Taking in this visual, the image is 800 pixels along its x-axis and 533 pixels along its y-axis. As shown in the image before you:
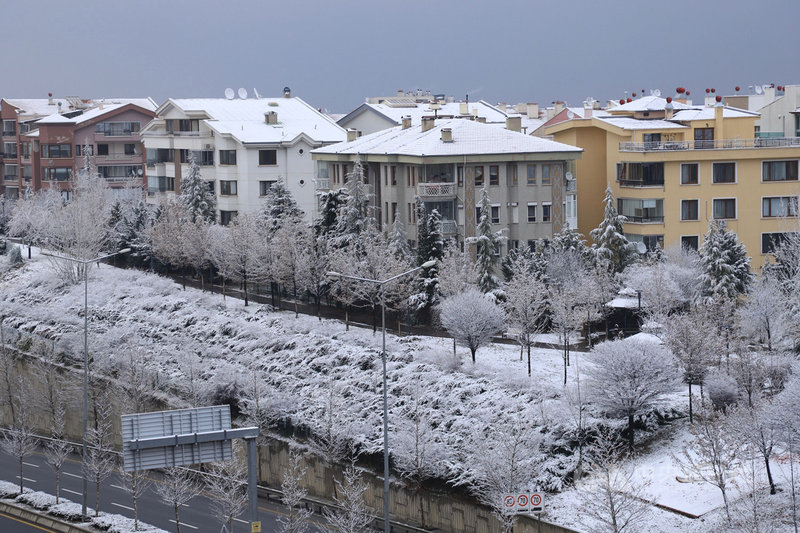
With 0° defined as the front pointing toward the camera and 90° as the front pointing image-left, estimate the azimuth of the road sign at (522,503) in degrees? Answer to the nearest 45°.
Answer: approximately 0°

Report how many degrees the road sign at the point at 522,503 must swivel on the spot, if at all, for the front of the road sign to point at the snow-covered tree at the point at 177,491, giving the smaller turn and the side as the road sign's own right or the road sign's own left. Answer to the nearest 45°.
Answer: approximately 90° to the road sign's own right

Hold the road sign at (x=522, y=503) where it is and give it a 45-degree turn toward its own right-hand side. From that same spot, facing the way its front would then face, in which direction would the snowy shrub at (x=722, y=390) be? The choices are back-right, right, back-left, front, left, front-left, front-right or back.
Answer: back
